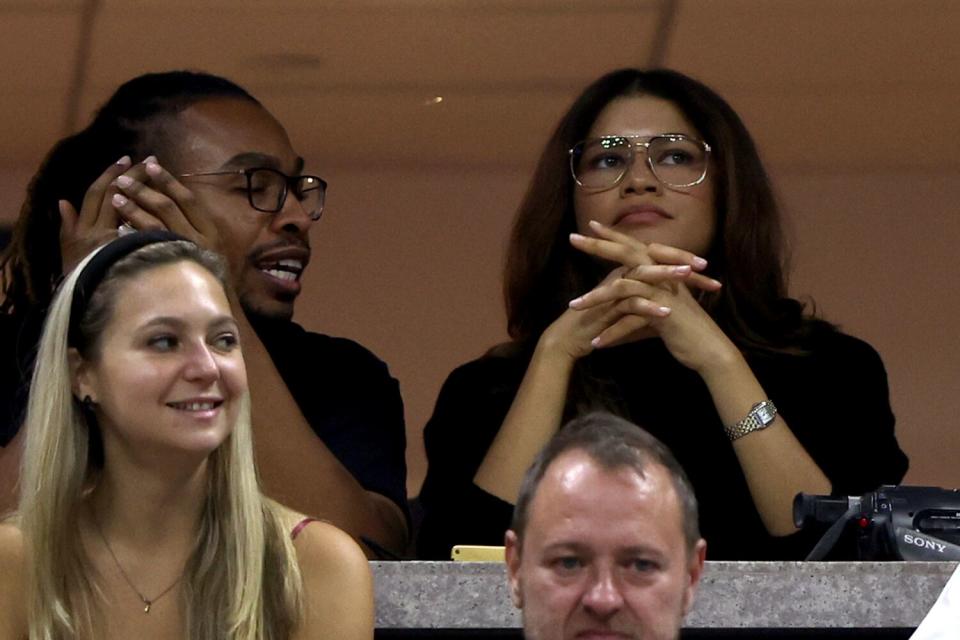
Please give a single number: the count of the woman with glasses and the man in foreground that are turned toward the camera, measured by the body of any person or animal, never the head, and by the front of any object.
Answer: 2

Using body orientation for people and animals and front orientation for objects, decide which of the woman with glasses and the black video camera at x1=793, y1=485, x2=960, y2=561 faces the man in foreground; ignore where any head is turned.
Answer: the woman with glasses

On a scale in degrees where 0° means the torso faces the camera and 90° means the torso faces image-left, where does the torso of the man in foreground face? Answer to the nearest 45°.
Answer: approximately 0°
